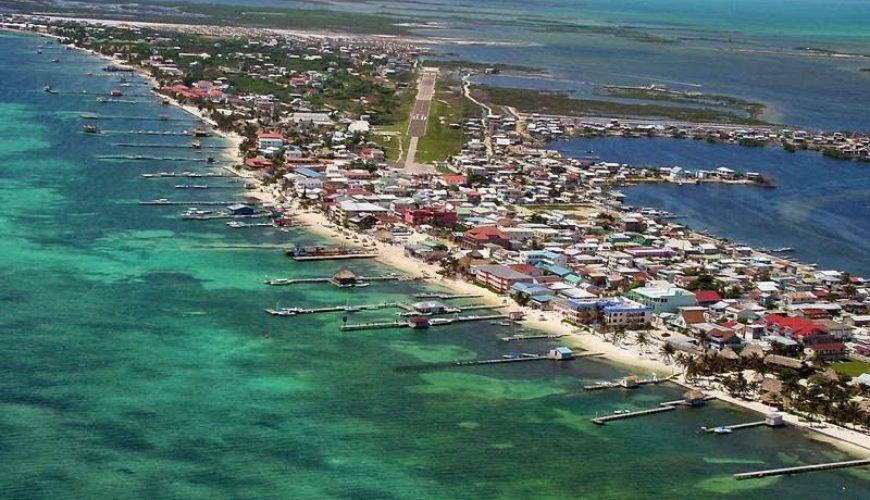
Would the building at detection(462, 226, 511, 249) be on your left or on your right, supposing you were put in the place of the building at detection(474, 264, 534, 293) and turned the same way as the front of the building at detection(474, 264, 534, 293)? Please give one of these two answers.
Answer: on your right

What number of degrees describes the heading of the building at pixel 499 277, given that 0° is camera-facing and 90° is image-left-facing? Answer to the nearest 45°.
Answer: approximately 45°

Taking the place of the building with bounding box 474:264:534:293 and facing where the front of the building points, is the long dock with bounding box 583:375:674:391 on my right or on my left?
on my left

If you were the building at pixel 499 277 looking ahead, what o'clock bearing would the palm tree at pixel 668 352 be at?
The palm tree is roughly at 9 o'clock from the building.

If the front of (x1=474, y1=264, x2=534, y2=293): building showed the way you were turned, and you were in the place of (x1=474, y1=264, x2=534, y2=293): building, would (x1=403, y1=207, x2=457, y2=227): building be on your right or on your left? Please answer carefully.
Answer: on your right

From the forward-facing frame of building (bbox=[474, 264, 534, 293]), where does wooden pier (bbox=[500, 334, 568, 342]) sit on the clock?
The wooden pier is roughly at 10 o'clock from the building.

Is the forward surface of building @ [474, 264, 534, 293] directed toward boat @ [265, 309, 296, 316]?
yes

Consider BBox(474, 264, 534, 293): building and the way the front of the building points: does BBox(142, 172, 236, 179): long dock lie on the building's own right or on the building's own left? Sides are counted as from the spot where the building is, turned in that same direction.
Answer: on the building's own right

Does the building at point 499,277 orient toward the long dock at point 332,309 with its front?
yes

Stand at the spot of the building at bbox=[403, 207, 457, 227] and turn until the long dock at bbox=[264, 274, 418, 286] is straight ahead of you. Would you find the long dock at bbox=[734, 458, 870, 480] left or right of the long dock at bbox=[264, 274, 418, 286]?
left

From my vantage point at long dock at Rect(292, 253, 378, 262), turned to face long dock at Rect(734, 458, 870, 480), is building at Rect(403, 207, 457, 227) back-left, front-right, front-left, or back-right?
back-left

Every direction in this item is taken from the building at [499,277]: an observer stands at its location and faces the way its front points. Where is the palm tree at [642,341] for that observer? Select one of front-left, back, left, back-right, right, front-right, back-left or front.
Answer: left

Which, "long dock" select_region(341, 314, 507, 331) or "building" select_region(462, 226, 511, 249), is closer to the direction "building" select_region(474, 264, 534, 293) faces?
the long dock
